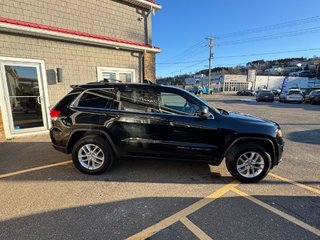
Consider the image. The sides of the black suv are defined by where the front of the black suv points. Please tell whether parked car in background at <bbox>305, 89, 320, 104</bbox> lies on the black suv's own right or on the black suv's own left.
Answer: on the black suv's own left

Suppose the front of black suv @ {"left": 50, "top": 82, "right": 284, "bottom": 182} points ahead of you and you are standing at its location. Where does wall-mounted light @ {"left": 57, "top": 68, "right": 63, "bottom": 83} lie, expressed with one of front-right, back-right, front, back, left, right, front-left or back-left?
back-left

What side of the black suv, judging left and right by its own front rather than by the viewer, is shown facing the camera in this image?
right

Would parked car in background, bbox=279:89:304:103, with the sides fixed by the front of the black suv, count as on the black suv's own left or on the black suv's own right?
on the black suv's own left

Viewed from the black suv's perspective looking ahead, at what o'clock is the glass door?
The glass door is roughly at 7 o'clock from the black suv.
